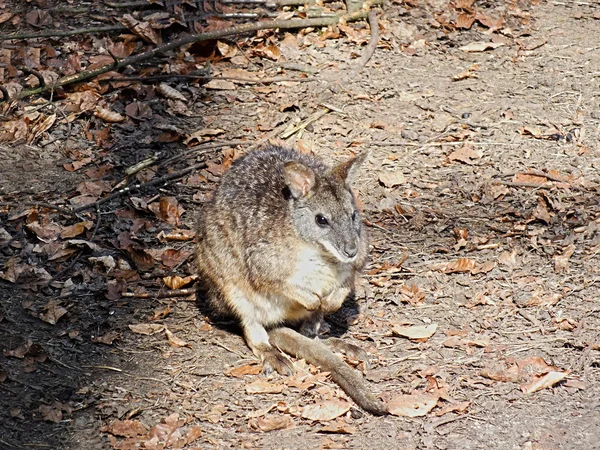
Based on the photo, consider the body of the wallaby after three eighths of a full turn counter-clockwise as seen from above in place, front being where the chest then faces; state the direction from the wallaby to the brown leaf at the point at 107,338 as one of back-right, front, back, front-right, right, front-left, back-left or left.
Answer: left

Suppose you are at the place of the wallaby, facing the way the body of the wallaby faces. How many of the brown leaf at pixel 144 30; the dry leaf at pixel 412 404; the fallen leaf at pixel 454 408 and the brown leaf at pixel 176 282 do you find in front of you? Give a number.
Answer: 2

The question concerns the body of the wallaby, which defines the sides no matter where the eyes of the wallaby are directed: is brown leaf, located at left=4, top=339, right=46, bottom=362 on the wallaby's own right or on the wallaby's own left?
on the wallaby's own right

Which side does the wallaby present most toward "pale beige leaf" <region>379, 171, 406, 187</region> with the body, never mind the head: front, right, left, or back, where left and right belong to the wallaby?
left

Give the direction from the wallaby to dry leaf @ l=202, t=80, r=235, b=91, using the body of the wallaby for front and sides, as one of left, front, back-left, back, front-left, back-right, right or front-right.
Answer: back-left

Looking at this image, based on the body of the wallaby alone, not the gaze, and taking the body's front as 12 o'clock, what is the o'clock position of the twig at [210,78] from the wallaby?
The twig is roughly at 7 o'clock from the wallaby.

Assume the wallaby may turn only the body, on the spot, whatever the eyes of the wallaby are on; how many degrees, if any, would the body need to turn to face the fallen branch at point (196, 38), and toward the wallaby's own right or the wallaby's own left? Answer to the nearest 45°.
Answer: approximately 135° to the wallaby's own left

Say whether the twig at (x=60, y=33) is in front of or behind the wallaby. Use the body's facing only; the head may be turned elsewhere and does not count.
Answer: behind

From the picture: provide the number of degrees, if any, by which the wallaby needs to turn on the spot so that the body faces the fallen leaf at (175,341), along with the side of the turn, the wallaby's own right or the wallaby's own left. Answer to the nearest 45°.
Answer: approximately 135° to the wallaby's own right

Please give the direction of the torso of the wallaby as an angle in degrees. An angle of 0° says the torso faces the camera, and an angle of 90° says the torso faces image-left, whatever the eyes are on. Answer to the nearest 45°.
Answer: approximately 315°

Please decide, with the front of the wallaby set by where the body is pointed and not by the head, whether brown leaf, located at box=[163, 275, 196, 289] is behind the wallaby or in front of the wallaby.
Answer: behind
